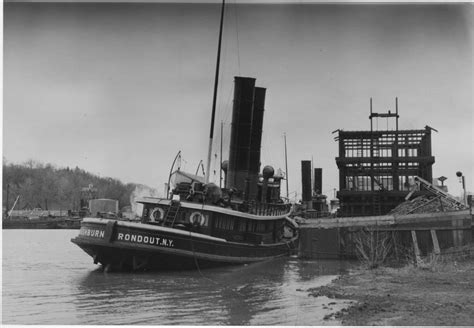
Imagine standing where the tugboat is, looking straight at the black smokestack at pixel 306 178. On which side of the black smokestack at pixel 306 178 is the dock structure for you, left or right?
right

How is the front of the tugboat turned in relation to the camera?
facing away from the viewer and to the right of the viewer

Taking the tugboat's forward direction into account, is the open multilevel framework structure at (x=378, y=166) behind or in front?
in front

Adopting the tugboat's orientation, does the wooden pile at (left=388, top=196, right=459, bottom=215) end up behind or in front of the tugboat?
in front

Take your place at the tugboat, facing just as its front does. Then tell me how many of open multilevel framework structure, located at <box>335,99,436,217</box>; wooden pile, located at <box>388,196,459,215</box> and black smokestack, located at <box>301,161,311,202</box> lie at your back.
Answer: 0
